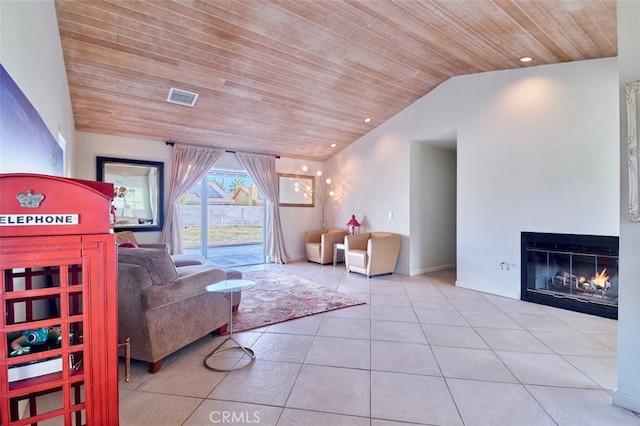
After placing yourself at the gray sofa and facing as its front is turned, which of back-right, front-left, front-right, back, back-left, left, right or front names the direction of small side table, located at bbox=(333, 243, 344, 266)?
front

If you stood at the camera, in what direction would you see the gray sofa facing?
facing away from the viewer and to the right of the viewer

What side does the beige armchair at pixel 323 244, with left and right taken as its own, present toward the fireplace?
left

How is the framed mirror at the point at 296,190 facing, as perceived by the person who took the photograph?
facing the viewer and to the right of the viewer

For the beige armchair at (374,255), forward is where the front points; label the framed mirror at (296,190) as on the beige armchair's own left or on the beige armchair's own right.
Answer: on the beige armchair's own right

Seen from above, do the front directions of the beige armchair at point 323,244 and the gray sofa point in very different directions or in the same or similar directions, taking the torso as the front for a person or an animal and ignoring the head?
very different directions

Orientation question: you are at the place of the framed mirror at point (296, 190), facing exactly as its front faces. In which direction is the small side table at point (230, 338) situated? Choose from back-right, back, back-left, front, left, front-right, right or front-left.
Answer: front-right

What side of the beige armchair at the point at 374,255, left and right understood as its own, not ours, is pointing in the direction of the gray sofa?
front

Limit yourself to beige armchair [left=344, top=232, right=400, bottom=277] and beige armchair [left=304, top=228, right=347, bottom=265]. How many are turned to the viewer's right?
0

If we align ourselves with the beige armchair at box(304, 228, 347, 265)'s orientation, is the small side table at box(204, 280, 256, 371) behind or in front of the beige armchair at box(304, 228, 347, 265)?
in front

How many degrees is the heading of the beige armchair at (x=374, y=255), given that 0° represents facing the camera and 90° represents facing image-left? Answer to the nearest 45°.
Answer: approximately 45°

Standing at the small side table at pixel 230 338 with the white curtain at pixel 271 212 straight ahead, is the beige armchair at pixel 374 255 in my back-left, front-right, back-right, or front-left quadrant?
front-right
